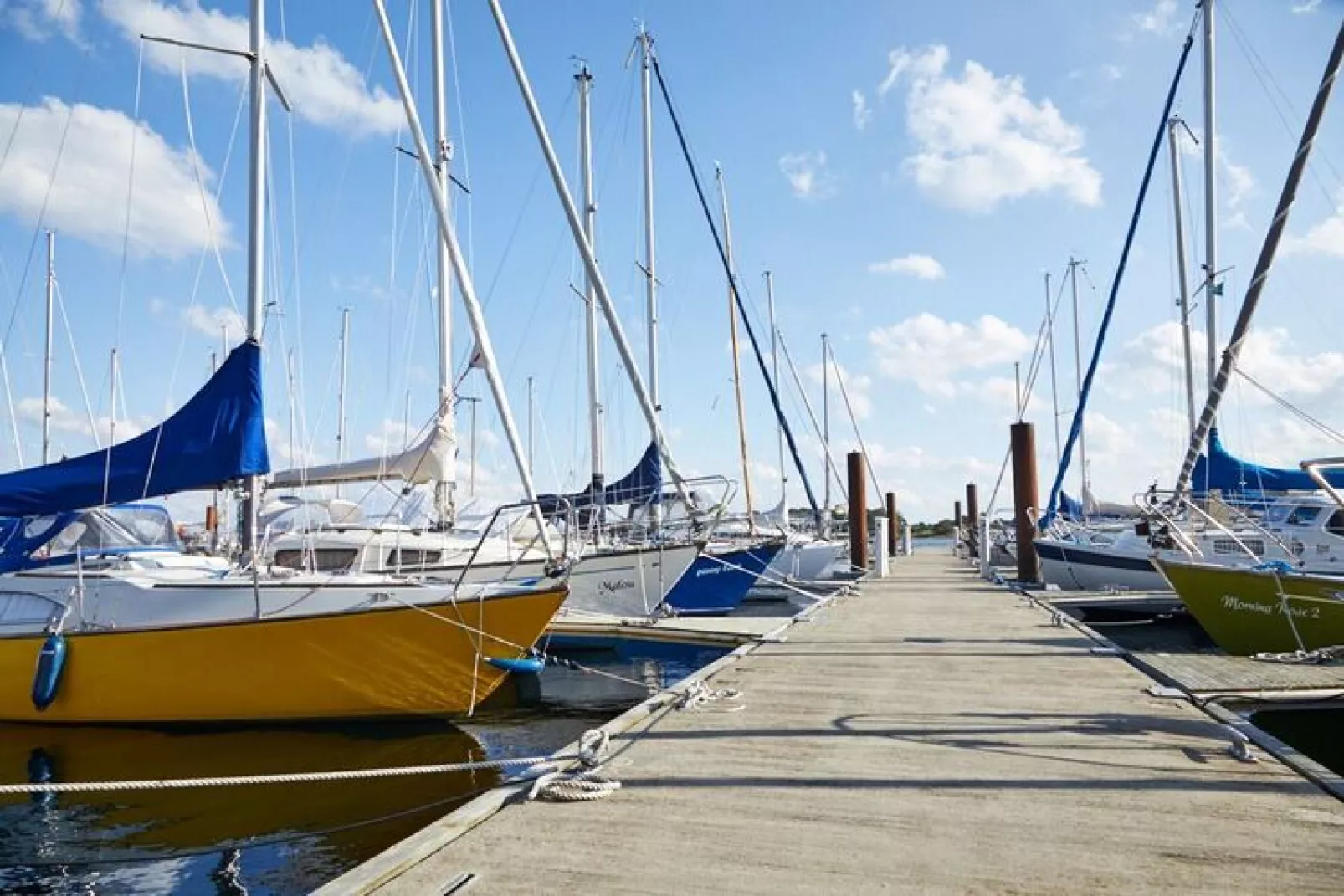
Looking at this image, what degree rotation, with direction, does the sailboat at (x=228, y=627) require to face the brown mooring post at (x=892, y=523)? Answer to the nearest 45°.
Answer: approximately 45° to its left

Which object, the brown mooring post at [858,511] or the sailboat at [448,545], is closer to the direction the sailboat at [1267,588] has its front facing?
the sailboat

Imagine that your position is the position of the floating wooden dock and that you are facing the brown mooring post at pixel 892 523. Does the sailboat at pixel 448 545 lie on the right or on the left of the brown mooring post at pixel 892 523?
left

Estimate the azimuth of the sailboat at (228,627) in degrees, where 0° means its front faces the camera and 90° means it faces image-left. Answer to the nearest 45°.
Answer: approximately 270°

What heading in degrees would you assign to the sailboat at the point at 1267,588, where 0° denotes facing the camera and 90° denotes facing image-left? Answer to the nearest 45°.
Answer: approximately 90°

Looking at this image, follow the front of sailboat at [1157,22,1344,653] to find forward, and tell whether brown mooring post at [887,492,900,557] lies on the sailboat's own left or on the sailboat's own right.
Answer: on the sailboat's own right

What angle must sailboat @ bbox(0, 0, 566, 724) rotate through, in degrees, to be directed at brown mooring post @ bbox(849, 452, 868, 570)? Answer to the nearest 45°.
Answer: approximately 45° to its left

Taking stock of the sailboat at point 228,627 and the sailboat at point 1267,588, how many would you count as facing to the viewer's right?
1
